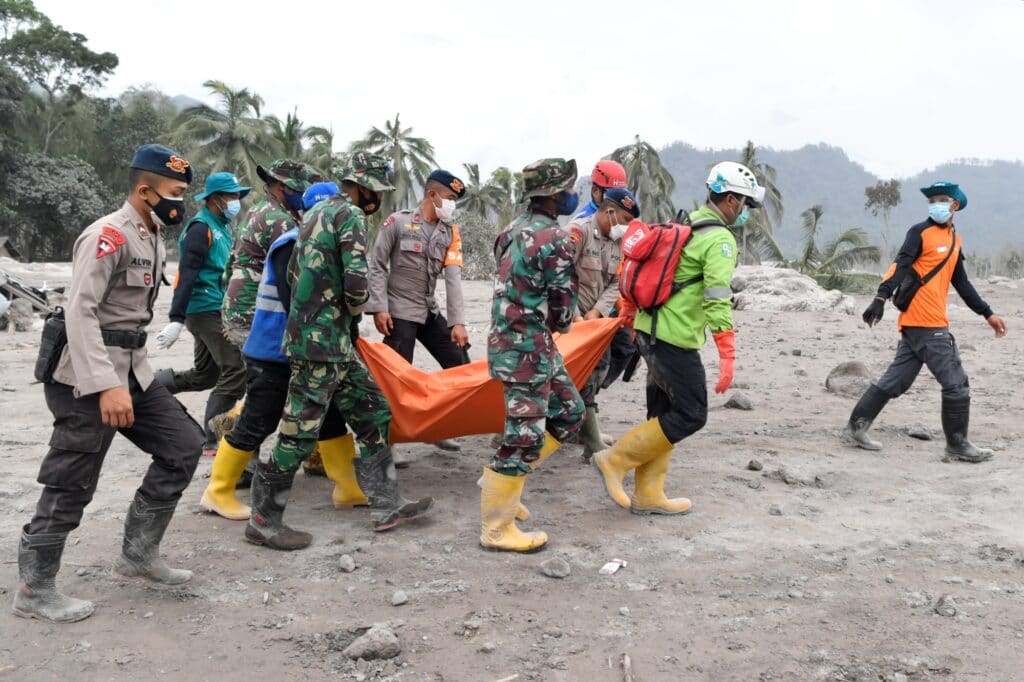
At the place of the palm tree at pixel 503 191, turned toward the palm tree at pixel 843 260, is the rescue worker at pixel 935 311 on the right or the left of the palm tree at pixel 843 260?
right

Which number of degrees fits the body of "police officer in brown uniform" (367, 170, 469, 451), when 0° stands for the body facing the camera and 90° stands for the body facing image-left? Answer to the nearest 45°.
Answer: approximately 315°

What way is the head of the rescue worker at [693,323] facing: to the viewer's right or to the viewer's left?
to the viewer's right
